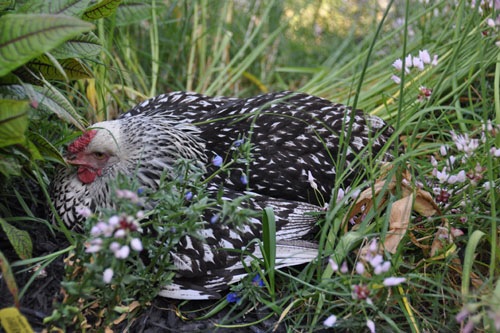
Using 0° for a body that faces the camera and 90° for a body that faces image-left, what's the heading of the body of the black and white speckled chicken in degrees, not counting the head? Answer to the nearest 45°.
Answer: approximately 90°

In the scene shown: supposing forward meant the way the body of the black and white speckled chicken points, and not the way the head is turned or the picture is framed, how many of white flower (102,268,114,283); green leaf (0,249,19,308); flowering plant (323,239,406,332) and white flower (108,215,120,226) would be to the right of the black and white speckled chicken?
0

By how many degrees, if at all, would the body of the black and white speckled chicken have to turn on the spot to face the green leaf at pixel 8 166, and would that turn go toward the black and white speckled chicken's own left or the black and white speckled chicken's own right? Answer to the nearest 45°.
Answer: approximately 45° to the black and white speckled chicken's own left

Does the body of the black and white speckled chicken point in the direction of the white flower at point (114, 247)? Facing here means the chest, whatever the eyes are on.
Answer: no

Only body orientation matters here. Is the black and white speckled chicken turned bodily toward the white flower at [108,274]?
no

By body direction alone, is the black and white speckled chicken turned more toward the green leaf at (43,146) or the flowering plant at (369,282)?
the green leaf

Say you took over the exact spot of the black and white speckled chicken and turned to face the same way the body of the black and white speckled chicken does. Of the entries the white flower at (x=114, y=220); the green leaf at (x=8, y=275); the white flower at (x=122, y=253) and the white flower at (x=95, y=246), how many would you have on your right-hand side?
0

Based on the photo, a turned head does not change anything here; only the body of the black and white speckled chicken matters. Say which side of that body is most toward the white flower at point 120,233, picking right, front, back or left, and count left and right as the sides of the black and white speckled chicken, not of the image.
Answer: left
